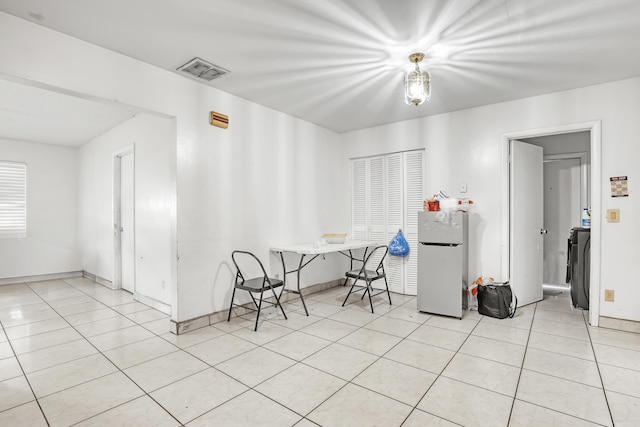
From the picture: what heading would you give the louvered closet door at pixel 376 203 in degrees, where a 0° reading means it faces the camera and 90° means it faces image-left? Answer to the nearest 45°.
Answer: approximately 45°

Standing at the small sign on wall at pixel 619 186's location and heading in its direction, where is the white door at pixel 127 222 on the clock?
The white door is roughly at 2 o'clock from the small sign on wall.

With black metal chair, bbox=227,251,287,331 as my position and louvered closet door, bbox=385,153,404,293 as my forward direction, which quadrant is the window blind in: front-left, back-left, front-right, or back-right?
back-left

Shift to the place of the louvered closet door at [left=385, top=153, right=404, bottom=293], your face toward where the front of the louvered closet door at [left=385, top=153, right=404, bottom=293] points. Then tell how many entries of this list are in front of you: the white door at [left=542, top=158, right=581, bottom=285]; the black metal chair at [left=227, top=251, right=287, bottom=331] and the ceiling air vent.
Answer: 2

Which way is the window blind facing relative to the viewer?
toward the camera

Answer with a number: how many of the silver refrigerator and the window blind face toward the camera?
2

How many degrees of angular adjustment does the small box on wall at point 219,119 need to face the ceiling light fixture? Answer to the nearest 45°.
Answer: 0° — it already faces it

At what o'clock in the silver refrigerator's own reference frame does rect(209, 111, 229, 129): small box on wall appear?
The small box on wall is roughly at 2 o'clock from the silver refrigerator.

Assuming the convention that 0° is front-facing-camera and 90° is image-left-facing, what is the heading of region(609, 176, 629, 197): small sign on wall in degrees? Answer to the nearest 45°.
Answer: approximately 0°

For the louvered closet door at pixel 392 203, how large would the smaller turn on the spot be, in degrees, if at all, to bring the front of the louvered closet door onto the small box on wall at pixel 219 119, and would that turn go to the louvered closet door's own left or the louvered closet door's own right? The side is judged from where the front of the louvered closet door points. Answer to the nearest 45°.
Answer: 0° — it already faces it
